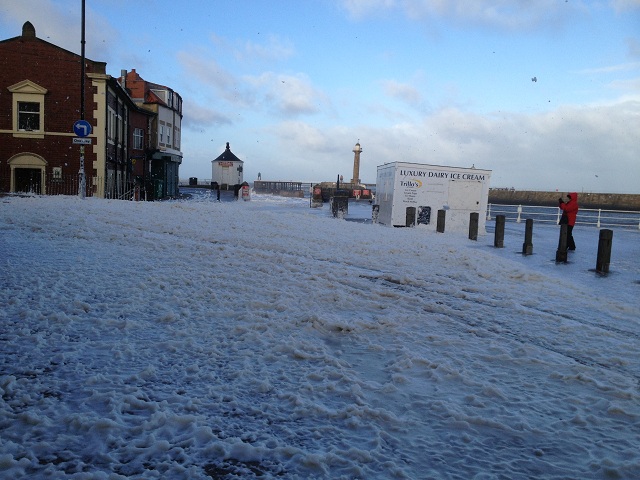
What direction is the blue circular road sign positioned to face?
toward the camera

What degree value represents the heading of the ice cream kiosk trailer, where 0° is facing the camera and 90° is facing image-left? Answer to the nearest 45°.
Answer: approximately 0°

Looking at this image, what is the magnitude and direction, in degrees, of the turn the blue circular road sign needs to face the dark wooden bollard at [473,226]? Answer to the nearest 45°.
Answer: approximately 45° to its left

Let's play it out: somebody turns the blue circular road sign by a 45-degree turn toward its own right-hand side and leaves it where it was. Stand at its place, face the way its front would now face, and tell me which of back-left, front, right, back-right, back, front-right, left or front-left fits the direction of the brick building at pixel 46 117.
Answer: back-right

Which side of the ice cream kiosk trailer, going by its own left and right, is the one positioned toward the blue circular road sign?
right

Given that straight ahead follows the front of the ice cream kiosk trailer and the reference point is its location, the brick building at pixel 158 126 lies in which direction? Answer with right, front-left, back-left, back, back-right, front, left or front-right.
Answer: back-right

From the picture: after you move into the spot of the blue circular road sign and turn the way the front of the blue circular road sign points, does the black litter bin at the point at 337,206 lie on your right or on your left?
on your left

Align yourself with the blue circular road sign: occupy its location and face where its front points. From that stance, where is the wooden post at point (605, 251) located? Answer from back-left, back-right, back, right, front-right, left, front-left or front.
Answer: front-left

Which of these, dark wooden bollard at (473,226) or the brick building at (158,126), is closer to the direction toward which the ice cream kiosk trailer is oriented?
the dark wooden bollard

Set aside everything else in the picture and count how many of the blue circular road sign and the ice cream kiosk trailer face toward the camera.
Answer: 2

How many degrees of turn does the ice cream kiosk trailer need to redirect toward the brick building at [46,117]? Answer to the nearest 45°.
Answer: approximately 90° to its right
